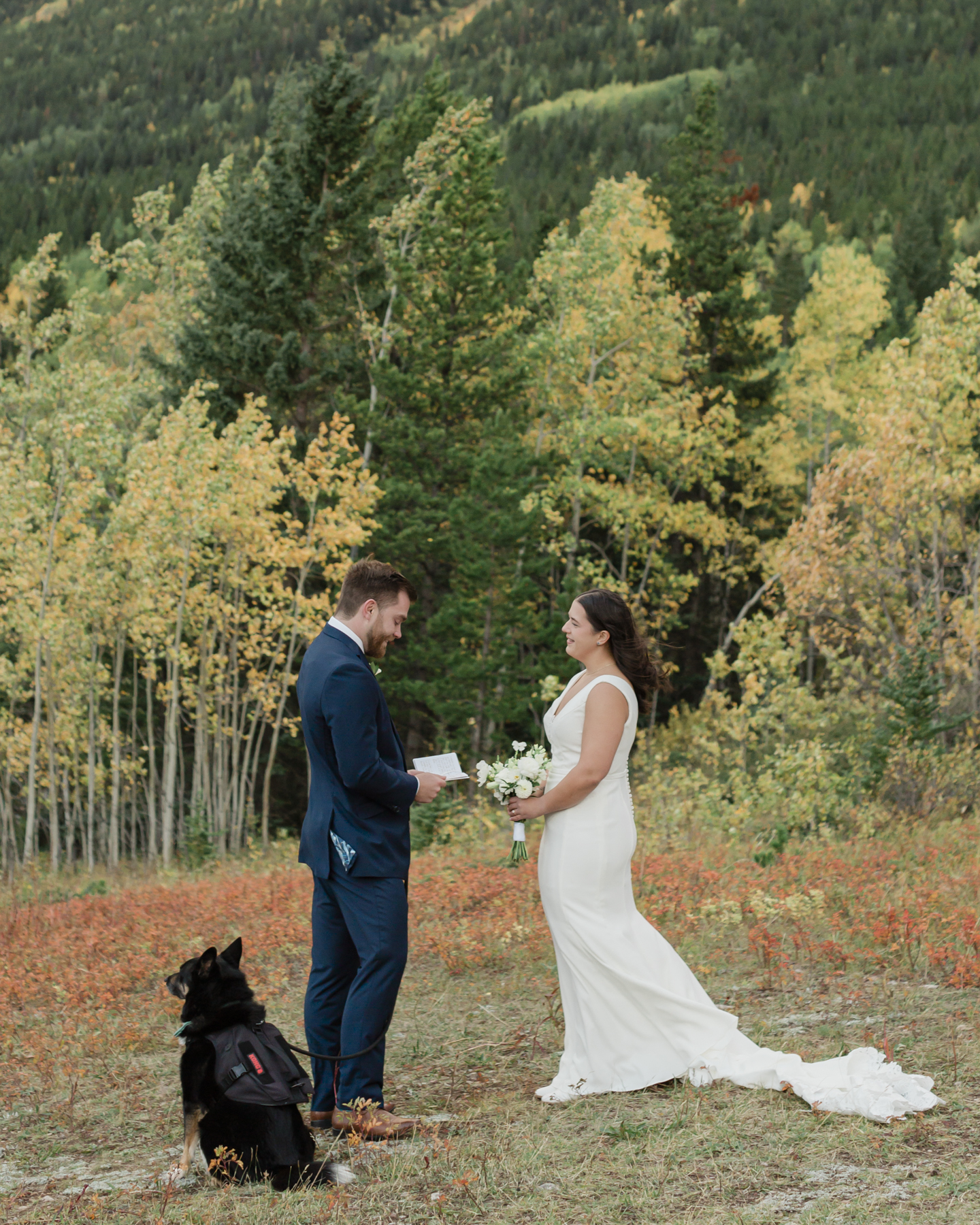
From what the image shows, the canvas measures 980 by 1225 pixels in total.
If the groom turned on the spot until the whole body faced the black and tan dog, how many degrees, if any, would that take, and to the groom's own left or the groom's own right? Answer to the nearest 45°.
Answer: approximately 135° to the groom's own right

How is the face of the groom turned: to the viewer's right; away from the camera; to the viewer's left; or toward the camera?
to the viewer's right

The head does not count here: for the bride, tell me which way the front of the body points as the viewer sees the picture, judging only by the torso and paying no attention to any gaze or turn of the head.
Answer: to the viewer's left

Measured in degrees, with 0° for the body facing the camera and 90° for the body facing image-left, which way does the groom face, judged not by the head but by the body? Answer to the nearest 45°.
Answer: approximately 270°

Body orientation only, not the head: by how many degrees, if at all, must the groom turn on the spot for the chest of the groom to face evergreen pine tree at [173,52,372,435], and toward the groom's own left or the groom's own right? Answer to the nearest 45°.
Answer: approximately 90° to the groom's own left

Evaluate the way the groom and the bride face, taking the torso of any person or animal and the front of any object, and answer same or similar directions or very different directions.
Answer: very different directions

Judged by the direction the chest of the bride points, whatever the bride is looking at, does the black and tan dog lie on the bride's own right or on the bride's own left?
on the bride's own left

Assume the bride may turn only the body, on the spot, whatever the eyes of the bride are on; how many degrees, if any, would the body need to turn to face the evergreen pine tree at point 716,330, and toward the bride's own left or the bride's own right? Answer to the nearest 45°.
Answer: approximately 90° to the bride's own right

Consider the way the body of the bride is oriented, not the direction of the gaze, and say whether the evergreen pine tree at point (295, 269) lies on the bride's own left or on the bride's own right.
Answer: on the bride's own right

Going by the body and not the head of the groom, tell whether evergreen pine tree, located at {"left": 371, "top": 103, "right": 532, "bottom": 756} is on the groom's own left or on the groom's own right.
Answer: on the groom's own left

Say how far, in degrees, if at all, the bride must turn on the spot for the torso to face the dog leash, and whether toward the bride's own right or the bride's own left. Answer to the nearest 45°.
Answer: approximately 45° to the bride's own left

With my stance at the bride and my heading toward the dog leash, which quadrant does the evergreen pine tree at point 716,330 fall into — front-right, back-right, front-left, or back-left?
back-right
